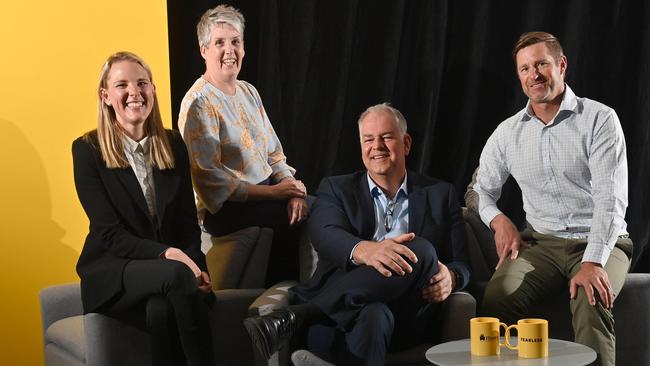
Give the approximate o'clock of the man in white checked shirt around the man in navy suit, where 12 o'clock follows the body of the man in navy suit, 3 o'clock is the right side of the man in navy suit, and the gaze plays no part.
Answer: The man in white checked shirt is roughly at 8 o'clock from the man in navy suit.

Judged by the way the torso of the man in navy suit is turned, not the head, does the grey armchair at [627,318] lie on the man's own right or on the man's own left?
on the man's own left

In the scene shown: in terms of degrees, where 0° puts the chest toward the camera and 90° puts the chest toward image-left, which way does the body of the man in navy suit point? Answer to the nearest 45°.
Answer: approximately 0°

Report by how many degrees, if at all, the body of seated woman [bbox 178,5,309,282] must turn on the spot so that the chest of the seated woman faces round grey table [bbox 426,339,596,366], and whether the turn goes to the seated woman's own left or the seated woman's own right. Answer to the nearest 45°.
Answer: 0° — they already face it

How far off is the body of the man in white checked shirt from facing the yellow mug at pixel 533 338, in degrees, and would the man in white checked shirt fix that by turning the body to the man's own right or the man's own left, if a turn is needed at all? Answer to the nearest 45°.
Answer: approximately 45° to the man's own left

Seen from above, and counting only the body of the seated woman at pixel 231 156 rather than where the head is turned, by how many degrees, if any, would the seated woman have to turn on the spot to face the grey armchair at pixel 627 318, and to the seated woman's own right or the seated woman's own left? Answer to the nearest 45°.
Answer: approximately 45° to the seated woman's own left

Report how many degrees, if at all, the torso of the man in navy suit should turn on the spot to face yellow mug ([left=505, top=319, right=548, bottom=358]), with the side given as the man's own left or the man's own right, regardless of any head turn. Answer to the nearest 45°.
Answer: approximately 45° to the man's own left
